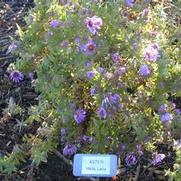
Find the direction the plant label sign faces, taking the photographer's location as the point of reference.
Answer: facing the viewer
